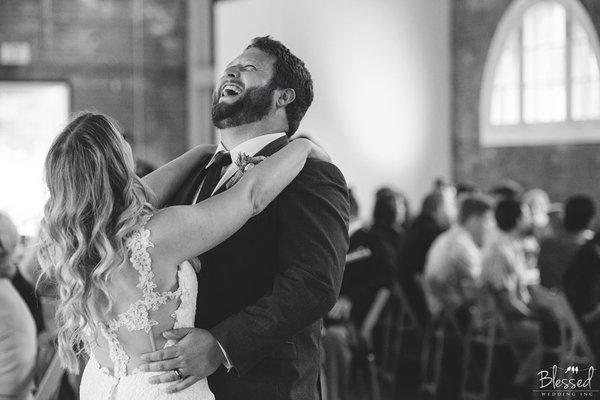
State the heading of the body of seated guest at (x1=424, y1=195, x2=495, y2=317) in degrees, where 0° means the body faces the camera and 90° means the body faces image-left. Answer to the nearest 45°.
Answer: approximately 270°

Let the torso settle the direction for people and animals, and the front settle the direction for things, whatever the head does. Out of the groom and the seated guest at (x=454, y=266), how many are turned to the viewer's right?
1

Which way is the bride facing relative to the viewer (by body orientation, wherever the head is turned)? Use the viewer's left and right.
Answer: facing away from the viewer and to the right of the viewer

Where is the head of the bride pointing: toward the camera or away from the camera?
away from the camera

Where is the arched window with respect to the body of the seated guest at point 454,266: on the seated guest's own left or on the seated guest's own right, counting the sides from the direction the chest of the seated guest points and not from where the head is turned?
on the seated guest's own left

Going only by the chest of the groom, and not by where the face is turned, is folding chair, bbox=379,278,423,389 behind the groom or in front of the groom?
behind
